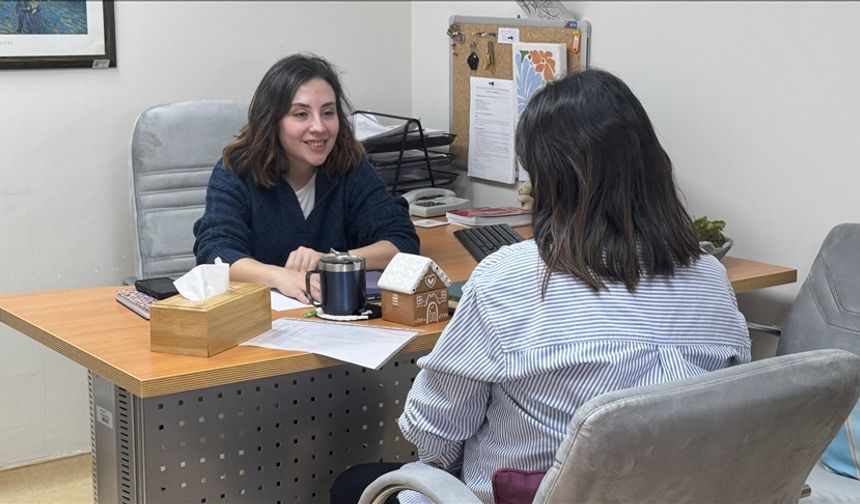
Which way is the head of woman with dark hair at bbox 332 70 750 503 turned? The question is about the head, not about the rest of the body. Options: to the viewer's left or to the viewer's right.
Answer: to the viewer's left

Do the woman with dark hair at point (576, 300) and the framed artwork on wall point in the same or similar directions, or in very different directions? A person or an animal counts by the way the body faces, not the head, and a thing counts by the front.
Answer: very different directions

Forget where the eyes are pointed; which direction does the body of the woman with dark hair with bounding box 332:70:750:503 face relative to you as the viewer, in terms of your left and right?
facing away from the viewer and to the left of the viewer

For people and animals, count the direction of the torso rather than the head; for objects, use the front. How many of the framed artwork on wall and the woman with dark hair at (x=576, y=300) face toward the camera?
1

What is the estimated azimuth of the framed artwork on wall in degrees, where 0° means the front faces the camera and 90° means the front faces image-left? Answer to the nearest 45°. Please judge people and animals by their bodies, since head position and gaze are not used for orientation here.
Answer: approximately 0°

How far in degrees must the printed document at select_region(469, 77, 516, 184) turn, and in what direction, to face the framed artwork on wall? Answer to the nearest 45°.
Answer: approximately 45° to its right

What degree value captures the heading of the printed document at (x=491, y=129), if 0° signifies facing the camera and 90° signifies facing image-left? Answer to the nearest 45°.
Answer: approximately 45°
